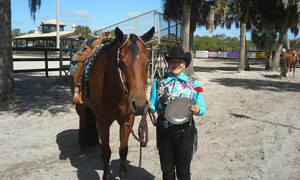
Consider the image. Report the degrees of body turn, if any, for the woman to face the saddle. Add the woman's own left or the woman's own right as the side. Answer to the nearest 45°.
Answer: approximately 135° to the woman's own right

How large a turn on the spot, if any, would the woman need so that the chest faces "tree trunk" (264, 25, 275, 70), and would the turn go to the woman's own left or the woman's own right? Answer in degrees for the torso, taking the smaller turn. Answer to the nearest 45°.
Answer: approximately 180°

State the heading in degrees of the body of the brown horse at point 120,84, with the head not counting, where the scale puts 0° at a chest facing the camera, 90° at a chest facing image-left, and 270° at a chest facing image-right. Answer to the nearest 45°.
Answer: approximately 315°

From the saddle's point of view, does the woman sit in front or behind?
in front

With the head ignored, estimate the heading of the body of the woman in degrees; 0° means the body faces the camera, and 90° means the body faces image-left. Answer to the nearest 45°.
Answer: approximately 0°

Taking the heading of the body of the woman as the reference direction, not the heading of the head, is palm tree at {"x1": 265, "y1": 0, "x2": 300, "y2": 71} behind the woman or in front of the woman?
behind

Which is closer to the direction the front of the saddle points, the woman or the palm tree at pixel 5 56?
the woman
